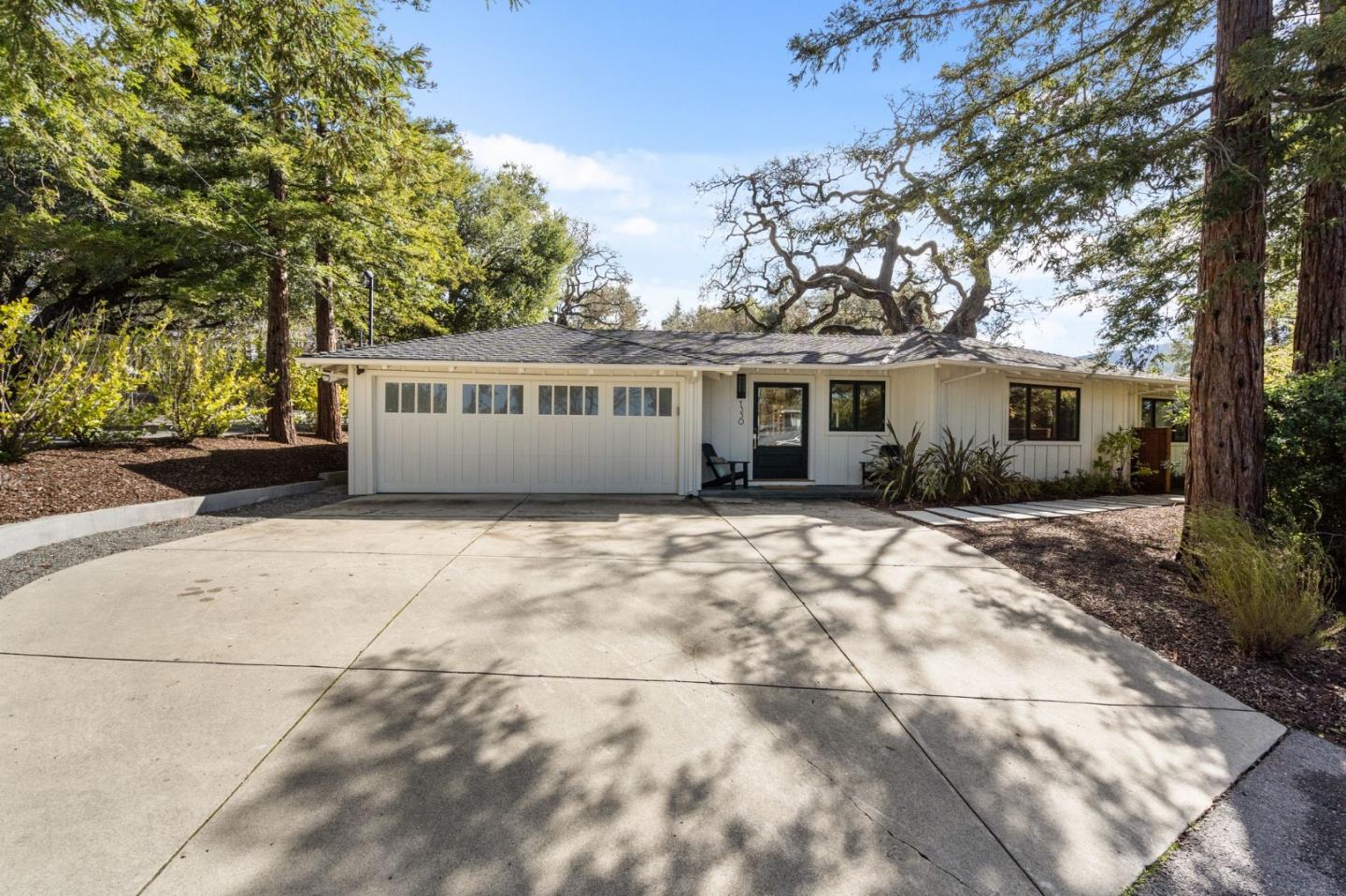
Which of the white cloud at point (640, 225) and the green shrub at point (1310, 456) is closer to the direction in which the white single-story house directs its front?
the green shrub

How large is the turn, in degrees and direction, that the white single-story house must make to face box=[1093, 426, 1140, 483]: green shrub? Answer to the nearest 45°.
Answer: approximately 90° to its left

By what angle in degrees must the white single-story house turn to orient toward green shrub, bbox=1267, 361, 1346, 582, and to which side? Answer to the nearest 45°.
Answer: approximately 45° to its left

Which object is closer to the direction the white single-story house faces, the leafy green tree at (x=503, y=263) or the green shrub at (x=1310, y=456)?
the green shrub

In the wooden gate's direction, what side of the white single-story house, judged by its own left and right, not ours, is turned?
left

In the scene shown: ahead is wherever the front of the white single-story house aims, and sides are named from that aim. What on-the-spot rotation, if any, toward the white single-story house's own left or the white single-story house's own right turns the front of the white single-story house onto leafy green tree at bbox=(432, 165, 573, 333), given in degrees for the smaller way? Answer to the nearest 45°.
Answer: approximately 135° to the white single-story house's own right

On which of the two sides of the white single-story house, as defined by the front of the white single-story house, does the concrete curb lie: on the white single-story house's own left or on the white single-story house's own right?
on the white single-story house's own right

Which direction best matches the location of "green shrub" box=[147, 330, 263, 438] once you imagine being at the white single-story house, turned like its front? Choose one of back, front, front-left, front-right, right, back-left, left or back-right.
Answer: right

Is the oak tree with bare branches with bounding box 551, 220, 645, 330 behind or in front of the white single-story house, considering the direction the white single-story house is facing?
behind

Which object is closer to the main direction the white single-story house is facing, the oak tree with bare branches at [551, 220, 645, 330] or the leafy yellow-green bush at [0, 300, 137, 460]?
the leafy yellow-green bush

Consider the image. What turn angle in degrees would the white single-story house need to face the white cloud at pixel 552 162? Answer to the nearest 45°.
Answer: approximately 135° to its right

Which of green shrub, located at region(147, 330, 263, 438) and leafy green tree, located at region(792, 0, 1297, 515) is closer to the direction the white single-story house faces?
the leafy green tree

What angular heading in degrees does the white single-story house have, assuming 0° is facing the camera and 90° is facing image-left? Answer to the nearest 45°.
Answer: approximately 0°
